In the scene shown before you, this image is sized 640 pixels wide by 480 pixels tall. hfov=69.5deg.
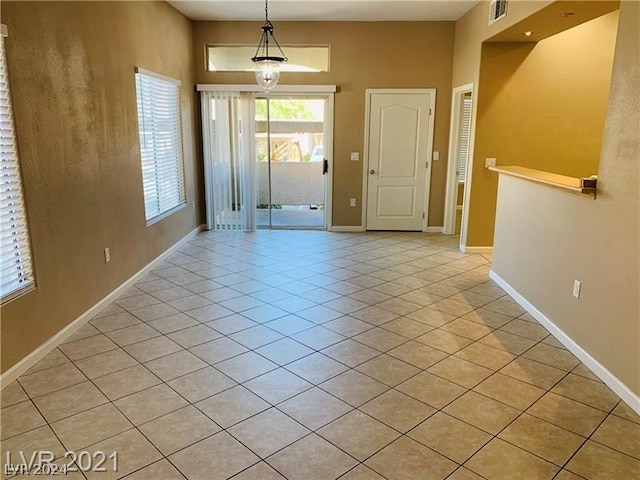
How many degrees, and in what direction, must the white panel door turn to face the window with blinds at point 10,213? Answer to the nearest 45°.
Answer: approximately 45° to its right

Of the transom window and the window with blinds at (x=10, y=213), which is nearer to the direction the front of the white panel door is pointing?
the window with blinds

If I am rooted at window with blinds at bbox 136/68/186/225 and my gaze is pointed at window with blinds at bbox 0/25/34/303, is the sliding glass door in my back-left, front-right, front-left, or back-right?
back-left

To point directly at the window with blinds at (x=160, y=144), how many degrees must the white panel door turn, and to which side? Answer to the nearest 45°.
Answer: approximately 45° to its right

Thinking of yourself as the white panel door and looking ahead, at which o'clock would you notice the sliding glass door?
The sliding glass door is roughly at 3 o'clock from the white panel door.

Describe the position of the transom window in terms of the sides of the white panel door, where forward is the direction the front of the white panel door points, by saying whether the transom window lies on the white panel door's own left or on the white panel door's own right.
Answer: on the white panel door's own right

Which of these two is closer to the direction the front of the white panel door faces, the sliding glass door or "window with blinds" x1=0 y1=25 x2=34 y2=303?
the window with blinds

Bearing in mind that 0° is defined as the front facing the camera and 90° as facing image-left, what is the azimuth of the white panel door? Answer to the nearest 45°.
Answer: approximately 0°
